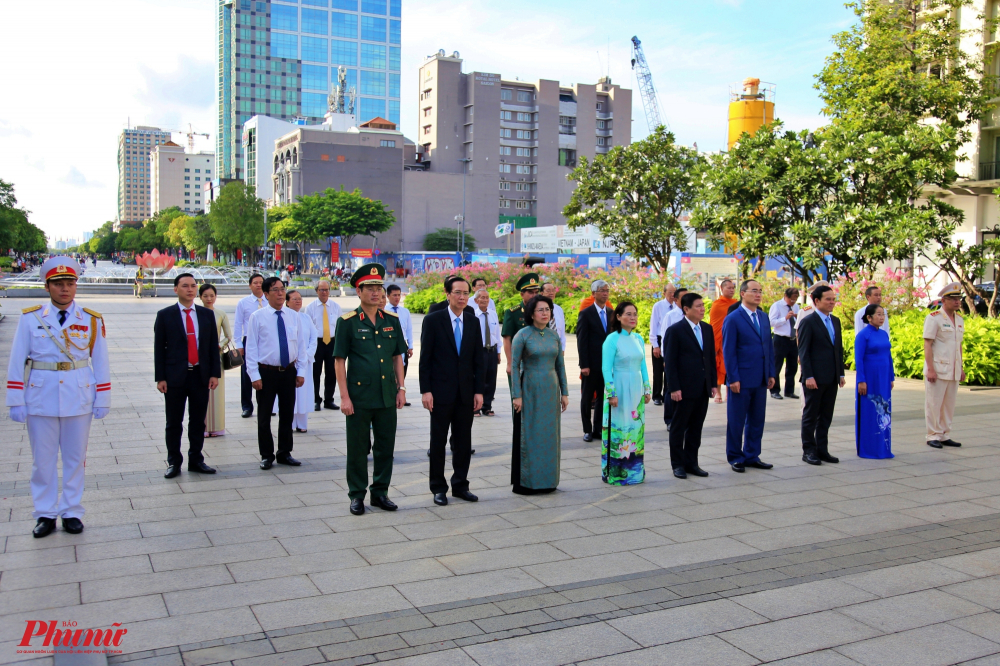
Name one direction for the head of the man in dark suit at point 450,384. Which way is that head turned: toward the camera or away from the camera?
toward the camera

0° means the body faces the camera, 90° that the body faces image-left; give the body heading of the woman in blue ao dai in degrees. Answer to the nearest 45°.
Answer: approximately 315°

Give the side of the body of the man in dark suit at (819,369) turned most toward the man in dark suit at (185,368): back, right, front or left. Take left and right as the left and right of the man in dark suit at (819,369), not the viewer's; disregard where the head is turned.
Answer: right

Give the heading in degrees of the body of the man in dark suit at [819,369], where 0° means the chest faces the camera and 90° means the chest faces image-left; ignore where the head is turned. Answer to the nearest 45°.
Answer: approximately 315°

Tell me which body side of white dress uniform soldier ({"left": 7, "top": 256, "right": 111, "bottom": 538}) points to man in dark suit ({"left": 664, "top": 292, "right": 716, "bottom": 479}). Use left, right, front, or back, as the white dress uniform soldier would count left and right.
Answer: left

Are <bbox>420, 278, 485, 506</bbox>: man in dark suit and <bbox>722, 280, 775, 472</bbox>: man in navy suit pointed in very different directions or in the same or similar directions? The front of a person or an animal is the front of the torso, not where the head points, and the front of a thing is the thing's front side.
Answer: same or similar directions

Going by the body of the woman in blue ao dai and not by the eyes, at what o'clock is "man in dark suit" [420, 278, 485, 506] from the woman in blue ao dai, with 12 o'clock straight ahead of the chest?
The man in dark suit is roughly at 3 o'clock from the woman in blue ao dai.

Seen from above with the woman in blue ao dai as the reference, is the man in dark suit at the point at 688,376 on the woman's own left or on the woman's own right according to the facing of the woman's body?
on the woman's own right

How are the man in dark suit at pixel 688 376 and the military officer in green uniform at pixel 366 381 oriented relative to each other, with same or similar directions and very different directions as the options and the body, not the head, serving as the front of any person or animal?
same or similar directions

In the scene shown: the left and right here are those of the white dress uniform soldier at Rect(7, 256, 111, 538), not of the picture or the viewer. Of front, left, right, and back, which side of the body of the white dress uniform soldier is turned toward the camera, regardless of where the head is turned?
front

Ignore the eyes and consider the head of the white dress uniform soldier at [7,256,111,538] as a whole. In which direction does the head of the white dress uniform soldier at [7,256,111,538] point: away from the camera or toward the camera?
toward the camera

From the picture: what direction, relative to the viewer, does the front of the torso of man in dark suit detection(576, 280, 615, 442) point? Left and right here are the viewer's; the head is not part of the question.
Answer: facing the viewer and to the right of the viewer

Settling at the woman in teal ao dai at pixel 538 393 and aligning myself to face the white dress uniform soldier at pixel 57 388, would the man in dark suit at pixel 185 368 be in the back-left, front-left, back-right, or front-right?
front-right

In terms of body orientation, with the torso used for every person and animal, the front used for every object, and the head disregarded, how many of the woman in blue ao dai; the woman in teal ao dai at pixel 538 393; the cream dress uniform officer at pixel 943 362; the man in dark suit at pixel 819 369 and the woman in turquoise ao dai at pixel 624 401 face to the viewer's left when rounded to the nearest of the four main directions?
0

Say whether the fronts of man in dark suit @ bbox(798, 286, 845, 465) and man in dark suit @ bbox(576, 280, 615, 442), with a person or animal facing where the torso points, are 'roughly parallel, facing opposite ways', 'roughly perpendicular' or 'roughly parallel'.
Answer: roughly parallel
